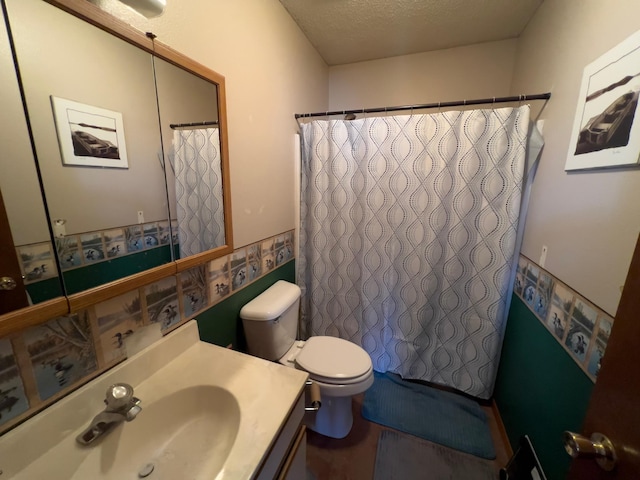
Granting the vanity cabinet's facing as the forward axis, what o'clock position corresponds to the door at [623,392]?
The door is roughly at 1 o'clock from the vanity cabinet.

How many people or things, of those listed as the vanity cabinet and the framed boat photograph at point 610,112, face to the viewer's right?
1

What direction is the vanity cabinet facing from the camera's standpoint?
to the viewer's right

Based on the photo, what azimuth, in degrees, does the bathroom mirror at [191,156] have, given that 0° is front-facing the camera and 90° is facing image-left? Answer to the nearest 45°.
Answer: approximately 315°

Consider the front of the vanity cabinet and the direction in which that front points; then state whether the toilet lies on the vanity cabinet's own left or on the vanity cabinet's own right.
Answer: on the vanity cabinet's own left

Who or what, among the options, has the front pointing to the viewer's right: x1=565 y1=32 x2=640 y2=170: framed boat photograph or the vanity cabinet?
the vanity cabinet

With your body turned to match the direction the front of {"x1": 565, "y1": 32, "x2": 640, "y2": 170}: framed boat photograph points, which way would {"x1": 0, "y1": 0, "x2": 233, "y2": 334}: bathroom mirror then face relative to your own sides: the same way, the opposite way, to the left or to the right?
the opposite way

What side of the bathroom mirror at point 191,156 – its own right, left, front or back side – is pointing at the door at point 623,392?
front
